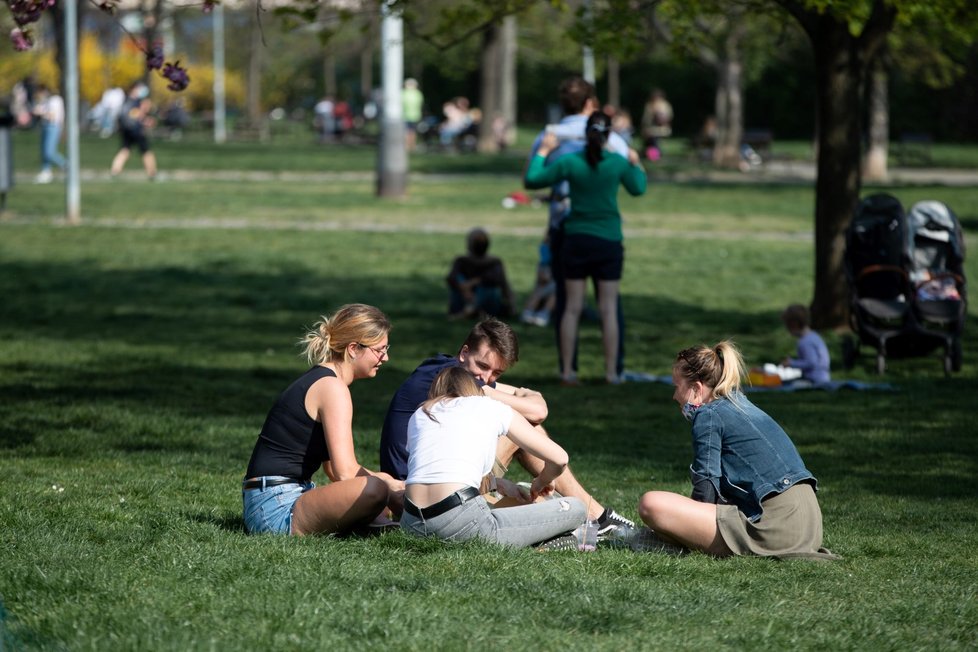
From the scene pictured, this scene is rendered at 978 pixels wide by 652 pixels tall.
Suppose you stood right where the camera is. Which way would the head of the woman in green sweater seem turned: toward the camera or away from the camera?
away from the camera

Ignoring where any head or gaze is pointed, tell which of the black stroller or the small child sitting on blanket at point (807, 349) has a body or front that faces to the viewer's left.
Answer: the small child sitting on blanket

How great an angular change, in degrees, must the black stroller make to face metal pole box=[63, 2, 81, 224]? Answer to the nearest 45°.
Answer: approximately 135° to its right

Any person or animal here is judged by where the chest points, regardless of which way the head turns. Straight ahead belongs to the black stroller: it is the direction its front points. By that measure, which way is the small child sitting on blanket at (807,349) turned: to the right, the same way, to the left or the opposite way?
to the right

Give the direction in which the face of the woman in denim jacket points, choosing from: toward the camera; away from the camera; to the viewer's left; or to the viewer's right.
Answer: to the viewer's left

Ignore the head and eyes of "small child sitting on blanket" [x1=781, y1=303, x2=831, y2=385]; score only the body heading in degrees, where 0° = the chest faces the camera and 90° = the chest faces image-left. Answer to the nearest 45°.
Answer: approximately 90°

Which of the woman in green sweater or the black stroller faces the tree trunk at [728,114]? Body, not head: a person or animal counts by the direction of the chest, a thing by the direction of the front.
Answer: the woman in green sweater

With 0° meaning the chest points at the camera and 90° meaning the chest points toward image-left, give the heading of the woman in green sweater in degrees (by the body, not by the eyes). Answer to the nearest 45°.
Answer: approximately 180°

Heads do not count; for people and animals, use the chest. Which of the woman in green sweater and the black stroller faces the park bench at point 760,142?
the woman in green sweater

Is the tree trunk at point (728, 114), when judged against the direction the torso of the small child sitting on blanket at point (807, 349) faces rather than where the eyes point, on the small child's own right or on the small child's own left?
on the small child's own right

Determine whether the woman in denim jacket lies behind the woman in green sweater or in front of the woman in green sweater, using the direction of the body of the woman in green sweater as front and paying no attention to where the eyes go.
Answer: behind

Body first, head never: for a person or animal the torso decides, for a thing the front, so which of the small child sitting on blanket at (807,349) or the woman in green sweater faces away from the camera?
the woman in green sweater

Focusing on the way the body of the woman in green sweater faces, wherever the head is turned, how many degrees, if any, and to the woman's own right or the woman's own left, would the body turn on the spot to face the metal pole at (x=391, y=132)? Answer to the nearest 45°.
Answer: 0° — they already face it
